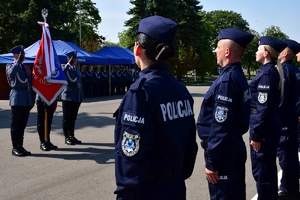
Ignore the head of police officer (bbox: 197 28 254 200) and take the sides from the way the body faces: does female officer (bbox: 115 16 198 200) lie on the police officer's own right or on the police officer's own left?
on the police officer's own left

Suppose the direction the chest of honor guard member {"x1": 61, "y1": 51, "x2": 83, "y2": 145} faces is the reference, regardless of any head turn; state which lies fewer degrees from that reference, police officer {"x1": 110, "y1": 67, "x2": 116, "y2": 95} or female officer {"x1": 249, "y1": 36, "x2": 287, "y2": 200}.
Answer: the female officer

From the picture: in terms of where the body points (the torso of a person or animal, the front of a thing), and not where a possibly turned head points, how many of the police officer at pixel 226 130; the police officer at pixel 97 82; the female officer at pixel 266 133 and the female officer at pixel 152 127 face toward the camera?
1

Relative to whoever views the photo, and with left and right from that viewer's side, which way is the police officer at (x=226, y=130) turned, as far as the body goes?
facing to the left of the viewer

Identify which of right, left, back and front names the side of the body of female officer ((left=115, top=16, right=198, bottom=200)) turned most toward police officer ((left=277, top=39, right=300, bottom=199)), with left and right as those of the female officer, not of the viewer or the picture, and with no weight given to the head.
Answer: right

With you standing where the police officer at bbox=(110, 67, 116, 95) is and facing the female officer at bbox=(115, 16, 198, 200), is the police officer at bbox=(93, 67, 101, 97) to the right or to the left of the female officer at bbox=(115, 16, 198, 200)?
right

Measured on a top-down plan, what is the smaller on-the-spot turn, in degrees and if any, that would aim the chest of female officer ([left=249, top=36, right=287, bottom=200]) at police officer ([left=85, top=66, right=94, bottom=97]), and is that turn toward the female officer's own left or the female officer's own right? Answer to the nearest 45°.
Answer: approximately 45° to the female officer's own right

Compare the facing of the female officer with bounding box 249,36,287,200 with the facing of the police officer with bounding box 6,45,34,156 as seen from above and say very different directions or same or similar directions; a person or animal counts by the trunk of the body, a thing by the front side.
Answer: very different directions

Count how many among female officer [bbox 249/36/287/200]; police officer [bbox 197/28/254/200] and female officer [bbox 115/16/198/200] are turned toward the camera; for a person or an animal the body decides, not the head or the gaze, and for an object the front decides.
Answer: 0

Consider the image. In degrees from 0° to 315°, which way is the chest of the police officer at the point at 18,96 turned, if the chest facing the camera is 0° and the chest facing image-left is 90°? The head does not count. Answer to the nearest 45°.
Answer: approximately 315°

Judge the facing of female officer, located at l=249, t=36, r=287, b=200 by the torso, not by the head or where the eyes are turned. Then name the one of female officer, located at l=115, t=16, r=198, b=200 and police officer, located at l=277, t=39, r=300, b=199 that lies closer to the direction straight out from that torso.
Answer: the female officer

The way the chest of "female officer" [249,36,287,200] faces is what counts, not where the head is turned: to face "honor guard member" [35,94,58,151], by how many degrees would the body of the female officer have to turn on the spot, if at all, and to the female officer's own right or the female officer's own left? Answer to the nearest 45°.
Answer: approximately 45° to the female officer's own right

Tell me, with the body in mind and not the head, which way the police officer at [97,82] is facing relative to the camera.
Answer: toward the camera

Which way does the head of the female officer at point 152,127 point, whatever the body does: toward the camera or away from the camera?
away from the camera

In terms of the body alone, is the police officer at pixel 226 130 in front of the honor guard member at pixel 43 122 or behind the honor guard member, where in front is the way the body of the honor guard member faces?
in front

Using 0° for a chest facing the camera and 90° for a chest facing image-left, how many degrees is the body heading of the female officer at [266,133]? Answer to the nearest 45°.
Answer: approximately 90°

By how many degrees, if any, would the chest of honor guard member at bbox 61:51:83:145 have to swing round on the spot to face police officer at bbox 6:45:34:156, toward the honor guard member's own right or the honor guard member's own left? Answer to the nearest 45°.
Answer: approximately 90° to the honor guard member's own right
